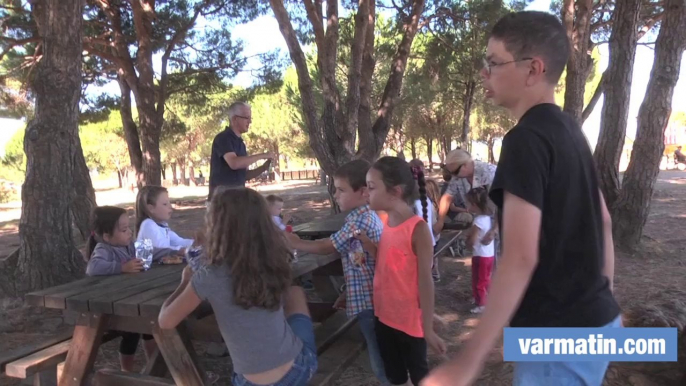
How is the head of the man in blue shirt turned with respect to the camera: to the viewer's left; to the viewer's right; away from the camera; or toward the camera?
to the viewer's right

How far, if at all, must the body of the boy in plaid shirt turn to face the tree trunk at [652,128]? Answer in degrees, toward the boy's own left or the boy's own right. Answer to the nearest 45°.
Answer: approximately 135° to the boy's own right

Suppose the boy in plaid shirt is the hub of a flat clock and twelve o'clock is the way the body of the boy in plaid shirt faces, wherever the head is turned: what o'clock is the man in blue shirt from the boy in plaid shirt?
The man in blue shirt is roughly at 2 o'clock from the boy in plaid shirt.

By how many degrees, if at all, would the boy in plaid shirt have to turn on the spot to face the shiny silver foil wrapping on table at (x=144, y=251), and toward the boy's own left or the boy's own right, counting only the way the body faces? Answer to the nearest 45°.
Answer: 0° — they already face it

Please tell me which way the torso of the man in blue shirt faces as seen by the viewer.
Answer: to the viewer's right

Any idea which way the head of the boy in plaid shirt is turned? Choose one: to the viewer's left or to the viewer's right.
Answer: to the viewer's left

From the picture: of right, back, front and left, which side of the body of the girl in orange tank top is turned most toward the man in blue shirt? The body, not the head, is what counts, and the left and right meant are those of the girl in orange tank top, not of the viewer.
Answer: right

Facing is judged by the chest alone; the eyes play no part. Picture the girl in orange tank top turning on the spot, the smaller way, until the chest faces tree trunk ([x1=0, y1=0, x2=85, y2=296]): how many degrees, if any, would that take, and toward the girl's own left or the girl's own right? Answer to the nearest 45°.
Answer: approximately 90° to the girl's own right

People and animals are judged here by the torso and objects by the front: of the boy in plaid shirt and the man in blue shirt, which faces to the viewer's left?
the boy in plaid shirt

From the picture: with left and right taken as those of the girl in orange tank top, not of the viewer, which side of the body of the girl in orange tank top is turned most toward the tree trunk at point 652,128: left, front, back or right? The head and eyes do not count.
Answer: back

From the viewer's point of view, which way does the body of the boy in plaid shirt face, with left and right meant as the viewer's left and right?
facing to the left of the viewer

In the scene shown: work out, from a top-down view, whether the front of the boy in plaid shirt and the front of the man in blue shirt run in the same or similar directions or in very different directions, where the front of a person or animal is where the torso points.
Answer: very different directions

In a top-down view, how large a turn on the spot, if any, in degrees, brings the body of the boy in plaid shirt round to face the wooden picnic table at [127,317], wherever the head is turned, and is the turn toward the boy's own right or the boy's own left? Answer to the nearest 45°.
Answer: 0° — they already face it

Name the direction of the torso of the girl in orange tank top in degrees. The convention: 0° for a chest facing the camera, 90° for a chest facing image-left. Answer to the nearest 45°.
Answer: approximately 45°
